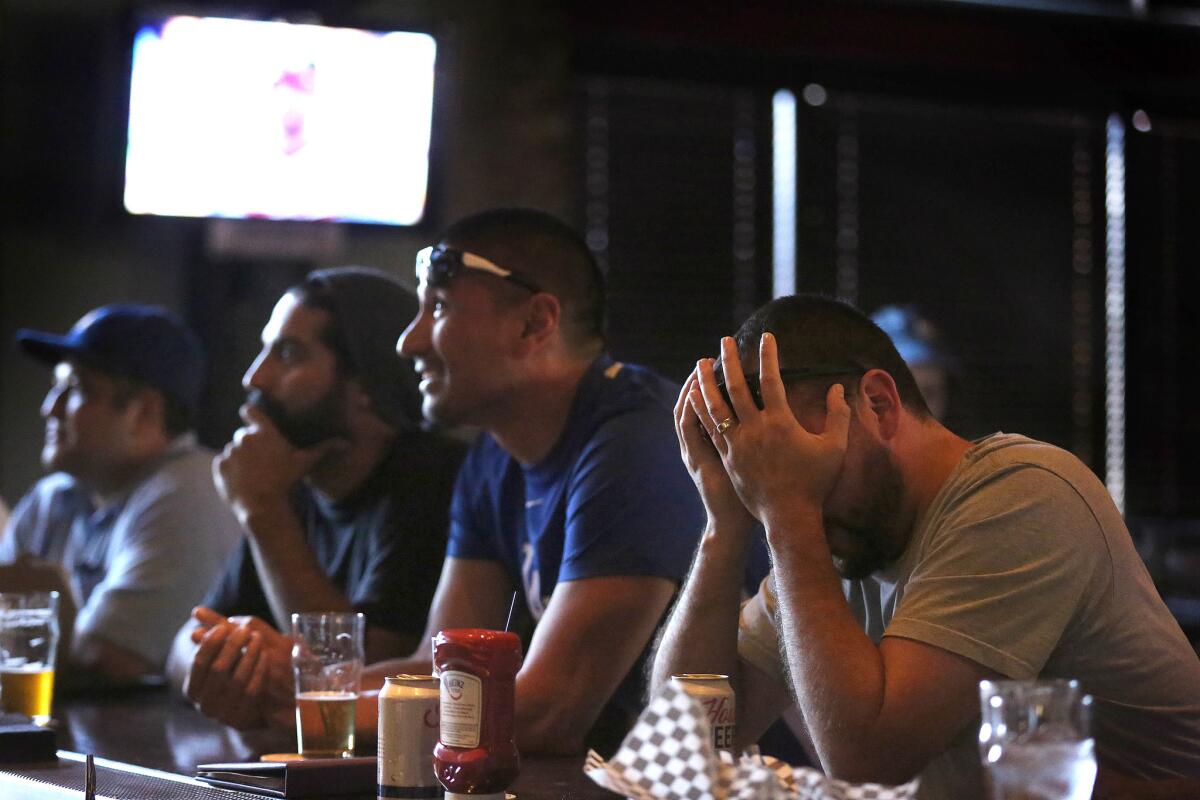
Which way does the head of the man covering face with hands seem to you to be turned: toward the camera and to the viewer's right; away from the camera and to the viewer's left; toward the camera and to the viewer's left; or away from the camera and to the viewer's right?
toward the camera and to the viewer's left

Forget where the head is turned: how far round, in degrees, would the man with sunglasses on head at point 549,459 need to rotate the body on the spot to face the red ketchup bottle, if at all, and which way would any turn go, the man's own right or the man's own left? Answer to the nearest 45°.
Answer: approximately 45° to the man's own left

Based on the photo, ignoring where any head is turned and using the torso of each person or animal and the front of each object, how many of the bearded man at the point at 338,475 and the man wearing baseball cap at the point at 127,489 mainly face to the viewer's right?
0

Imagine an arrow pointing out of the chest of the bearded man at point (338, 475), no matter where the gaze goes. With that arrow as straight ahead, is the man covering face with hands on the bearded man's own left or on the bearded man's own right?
on the bearded man's own left

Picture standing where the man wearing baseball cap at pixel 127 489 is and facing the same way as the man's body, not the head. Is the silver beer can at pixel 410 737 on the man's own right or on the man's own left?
on the man's own left

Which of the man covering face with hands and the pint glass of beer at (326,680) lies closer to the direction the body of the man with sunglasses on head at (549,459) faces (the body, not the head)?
the pint glass of beer

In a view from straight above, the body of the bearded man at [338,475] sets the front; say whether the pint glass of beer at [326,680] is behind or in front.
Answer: in front

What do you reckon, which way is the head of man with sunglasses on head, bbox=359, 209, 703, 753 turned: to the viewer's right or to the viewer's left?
to the viewer's left

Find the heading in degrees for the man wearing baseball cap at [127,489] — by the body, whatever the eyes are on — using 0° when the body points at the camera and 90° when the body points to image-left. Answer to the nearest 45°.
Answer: approximately 45°
